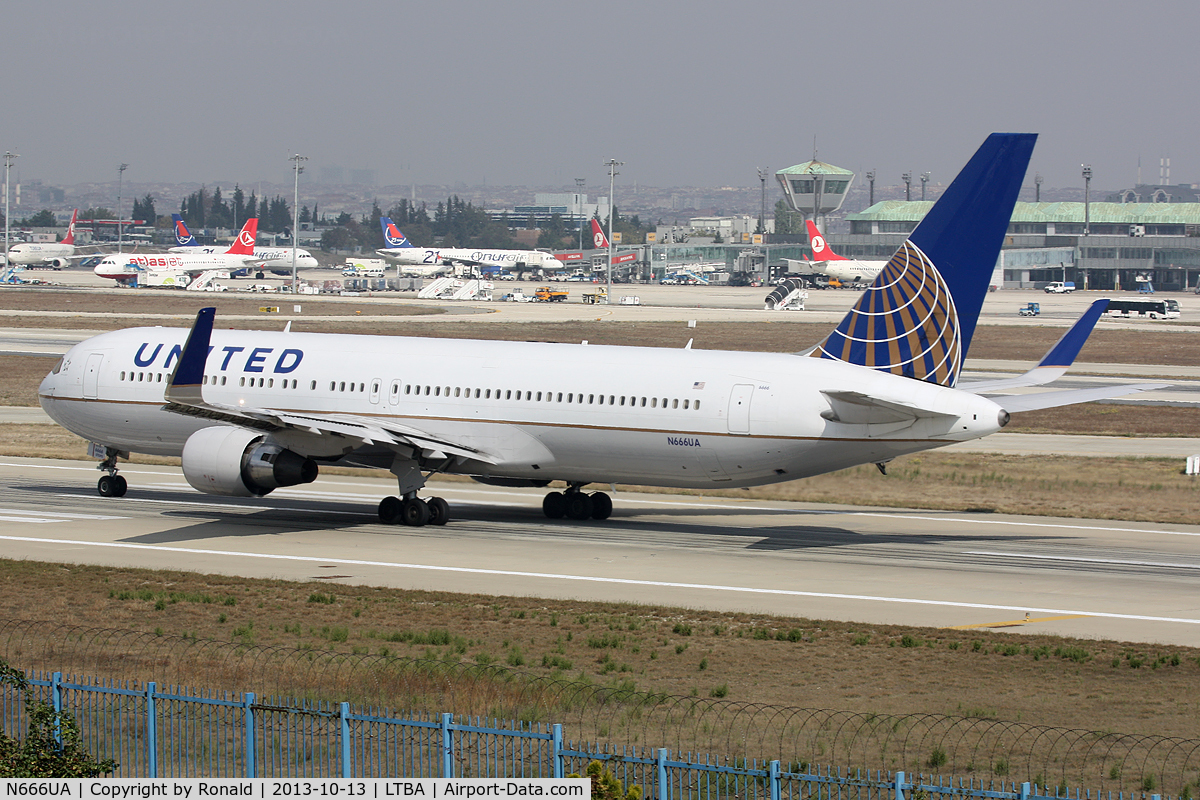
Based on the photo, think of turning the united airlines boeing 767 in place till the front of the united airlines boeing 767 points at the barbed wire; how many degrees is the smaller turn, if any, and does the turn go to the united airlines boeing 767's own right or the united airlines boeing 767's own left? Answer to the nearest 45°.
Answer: approximately 135° to the united airlines boeing 767's own left

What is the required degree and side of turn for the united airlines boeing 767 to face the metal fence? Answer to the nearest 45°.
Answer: approximately 135° to its left

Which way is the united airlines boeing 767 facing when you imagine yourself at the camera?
facing away from the viewer and to the left of the viewer
